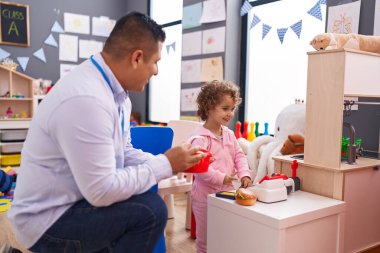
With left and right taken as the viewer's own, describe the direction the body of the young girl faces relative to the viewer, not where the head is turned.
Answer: facing the viewer and to the right of the viewer

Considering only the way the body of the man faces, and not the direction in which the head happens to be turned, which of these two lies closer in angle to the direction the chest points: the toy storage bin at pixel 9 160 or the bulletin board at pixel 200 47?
the bulletin board

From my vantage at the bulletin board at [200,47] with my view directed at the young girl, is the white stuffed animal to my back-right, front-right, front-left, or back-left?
front-left

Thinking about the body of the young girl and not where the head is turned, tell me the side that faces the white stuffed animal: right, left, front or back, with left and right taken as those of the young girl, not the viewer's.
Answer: left

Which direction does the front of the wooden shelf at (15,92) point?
toward the camera

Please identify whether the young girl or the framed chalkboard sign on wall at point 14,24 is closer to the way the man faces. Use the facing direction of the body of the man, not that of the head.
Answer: the young girl

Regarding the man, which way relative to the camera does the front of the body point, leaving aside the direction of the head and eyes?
to the viewer's right

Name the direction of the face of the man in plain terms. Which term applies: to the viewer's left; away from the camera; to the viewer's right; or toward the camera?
to the viewer's right

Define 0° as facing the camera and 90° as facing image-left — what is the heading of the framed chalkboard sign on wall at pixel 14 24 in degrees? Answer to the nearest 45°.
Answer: approximately 315°
